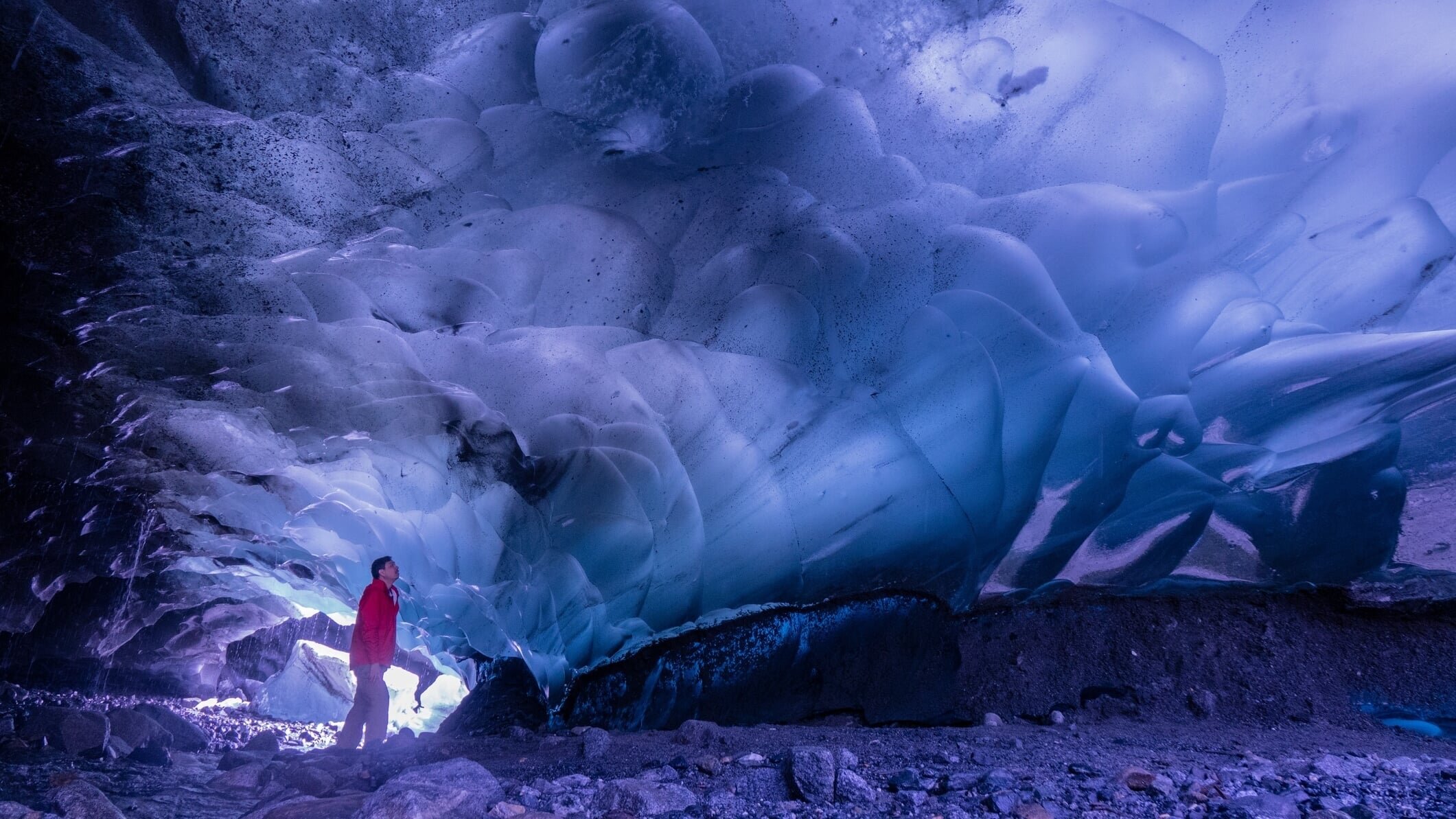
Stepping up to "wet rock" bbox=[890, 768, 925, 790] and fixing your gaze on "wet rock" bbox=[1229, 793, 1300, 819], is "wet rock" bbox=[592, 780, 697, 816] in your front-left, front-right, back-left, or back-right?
back-right

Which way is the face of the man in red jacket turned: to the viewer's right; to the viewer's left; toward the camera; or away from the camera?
to the viewer's right

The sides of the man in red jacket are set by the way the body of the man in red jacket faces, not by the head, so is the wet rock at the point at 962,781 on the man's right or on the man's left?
on the man's right

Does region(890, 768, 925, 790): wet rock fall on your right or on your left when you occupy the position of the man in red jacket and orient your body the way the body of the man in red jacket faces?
on your right

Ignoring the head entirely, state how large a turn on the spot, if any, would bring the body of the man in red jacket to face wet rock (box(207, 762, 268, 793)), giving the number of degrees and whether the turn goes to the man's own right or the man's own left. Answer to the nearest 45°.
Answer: approximately 135° to the man's own right

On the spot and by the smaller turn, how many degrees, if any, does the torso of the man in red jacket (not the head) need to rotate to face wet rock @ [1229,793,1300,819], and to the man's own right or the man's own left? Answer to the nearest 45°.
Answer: approximately 45° to the man's own right

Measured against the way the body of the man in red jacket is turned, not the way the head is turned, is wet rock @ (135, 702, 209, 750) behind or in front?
behind

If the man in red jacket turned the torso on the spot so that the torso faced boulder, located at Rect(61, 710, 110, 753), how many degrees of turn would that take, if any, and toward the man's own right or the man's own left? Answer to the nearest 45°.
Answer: approximately 180°

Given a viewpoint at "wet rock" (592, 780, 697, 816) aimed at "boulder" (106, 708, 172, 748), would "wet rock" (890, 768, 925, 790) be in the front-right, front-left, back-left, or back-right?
back-right

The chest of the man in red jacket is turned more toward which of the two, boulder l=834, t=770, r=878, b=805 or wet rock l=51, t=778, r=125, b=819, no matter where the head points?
the boulder

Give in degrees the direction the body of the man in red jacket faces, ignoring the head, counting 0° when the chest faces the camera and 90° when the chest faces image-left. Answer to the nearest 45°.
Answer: approximately 270°
